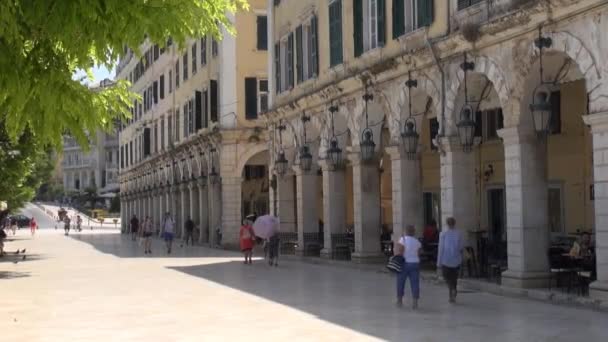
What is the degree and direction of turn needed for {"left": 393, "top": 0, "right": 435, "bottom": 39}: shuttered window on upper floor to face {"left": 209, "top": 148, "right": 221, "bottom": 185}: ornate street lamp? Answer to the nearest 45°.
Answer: approximately 90° to its right

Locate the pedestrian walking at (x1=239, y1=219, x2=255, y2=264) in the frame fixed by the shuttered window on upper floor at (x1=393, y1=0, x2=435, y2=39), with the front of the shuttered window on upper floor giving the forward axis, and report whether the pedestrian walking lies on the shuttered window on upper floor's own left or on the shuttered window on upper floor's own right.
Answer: on the shuttered window on upper floor's own right

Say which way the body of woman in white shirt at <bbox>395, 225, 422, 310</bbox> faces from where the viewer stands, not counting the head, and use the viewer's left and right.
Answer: facing away from the viewer

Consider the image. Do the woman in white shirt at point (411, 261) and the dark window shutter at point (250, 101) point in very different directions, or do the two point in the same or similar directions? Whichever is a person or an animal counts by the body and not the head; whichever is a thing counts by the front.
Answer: very different directions

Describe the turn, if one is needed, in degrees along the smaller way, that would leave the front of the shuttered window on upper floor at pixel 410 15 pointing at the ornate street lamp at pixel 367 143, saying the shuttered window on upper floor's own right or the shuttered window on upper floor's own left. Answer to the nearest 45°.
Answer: approximately 90° to the shuttered window on upper floor's own right

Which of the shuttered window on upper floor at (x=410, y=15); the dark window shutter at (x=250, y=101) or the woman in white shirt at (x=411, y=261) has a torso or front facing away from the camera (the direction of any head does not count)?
the woman in white shirt

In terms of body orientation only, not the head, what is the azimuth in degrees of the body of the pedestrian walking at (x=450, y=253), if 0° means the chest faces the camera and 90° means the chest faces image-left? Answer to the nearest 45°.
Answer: approximately 180°

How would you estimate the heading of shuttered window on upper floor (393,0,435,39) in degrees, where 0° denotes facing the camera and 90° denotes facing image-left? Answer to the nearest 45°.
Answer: approximately 45°

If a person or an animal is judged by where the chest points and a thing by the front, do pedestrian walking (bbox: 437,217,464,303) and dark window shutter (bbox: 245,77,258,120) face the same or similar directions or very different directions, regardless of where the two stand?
very different directions

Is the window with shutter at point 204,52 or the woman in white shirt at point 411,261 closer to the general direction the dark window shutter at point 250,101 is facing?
the woman in white shirt
